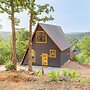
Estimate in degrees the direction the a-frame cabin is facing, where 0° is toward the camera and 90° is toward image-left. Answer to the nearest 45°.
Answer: approximately 45°
